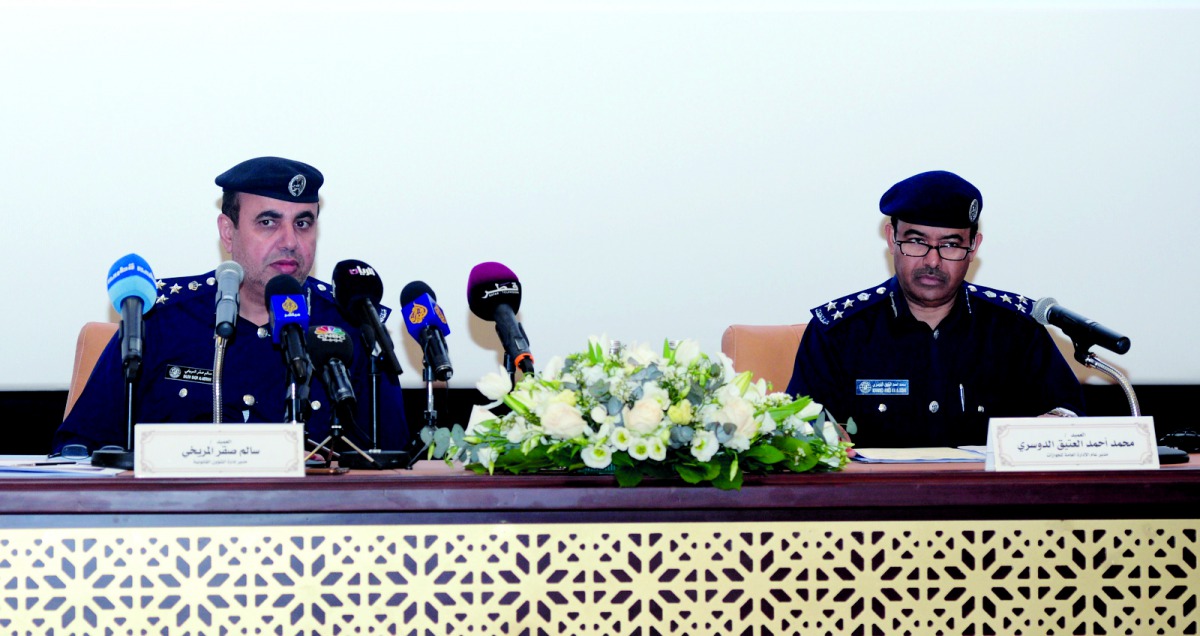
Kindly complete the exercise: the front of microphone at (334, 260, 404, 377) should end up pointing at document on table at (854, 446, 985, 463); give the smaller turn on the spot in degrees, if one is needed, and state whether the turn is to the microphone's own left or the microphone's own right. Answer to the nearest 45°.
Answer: approximately 135° to the microphone's own right

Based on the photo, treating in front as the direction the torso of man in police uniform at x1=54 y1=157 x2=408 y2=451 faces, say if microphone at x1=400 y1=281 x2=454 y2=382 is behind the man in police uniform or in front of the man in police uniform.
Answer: in front

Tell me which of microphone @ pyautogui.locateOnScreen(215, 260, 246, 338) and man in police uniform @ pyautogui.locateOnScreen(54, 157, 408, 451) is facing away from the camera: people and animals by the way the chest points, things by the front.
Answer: the microphone

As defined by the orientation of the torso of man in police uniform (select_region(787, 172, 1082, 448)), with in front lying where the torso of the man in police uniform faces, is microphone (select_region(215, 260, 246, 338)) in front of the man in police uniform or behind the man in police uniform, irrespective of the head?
in front

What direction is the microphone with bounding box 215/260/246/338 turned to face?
away from the camera

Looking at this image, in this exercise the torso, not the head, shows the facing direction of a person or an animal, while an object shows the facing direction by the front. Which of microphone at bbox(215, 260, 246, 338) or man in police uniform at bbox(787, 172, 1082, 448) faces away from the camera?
the microphone

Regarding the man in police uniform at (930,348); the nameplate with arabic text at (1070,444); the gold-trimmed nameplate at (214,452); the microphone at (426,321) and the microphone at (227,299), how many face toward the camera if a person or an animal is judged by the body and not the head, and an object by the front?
3

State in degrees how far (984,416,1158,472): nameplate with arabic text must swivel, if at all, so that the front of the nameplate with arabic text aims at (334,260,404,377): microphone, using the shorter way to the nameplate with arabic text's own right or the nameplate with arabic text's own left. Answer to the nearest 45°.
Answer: approximately 90° to the nameplate with arabic text's own right

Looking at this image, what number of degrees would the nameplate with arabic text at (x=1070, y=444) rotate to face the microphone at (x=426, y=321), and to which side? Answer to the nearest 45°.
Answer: approximately 90° to its right
